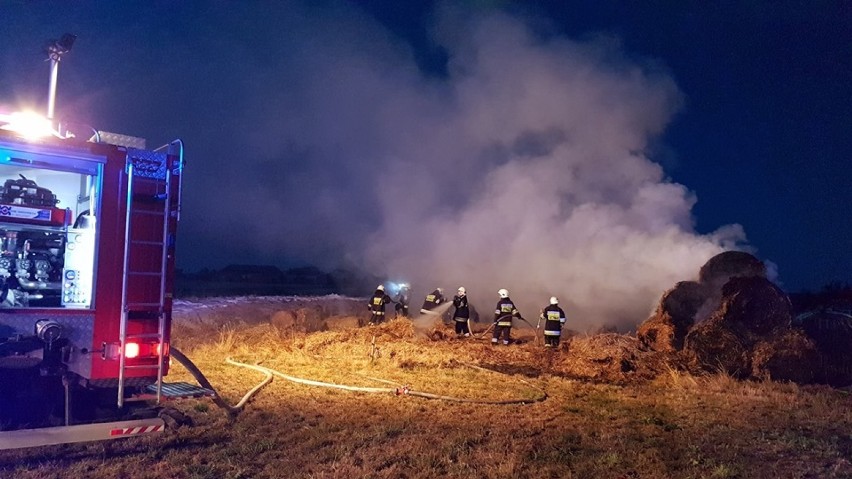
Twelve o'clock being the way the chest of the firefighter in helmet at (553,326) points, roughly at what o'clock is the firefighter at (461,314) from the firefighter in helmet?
The firefighter is roughly at 10 o'clock from the firefighter in helmet.

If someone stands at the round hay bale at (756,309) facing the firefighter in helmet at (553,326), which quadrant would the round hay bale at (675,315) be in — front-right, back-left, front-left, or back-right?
front-right

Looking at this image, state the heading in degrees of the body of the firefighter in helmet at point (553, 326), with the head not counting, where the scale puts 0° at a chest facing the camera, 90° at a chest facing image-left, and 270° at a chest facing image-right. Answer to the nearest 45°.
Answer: approximately 180°

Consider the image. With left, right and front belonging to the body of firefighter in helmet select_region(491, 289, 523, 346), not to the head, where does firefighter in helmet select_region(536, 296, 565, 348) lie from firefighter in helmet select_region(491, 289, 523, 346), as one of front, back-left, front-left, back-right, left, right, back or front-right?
back-right

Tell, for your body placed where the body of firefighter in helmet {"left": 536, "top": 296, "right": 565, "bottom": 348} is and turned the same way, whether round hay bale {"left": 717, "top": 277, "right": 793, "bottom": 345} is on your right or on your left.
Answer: on your right

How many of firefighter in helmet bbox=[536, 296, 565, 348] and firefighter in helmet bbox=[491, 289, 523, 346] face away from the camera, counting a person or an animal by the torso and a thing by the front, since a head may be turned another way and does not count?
2

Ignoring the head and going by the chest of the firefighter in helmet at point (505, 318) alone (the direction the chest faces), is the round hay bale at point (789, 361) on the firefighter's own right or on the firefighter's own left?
on the firefighter's own right

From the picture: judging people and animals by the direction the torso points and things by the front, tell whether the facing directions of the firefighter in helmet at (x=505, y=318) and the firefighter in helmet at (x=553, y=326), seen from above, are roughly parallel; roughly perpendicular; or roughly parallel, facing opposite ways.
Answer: roughly parallel

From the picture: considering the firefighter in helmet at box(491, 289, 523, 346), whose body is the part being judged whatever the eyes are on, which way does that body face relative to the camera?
away from the camera

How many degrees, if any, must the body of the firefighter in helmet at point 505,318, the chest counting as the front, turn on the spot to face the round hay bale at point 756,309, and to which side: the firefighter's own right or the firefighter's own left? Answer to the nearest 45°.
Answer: approximately 135° to the firefighter's own right

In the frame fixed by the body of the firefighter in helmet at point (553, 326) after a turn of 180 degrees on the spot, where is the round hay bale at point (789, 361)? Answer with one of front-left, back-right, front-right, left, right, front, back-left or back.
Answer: front-left
